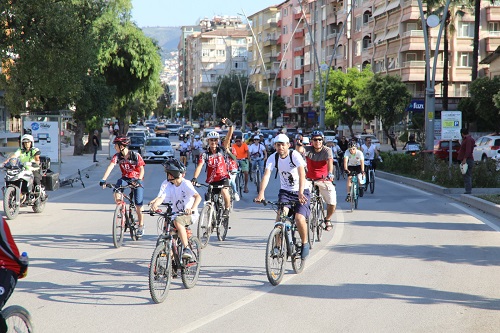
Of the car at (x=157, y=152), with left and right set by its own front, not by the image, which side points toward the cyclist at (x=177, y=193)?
front

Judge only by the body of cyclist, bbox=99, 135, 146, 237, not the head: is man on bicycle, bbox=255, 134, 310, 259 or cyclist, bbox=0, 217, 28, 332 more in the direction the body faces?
the cyclist

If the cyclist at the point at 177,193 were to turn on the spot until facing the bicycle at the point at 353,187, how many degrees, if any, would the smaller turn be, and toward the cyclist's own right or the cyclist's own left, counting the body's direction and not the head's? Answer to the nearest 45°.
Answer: approximately 180°

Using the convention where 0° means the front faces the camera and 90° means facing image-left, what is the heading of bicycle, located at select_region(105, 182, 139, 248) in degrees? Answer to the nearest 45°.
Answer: approximately 45°

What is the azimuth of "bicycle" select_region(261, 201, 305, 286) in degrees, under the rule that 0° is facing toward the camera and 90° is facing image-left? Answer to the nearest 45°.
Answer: approximately 45°

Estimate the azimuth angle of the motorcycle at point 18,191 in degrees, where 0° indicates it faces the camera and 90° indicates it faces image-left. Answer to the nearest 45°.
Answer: approximately 45°

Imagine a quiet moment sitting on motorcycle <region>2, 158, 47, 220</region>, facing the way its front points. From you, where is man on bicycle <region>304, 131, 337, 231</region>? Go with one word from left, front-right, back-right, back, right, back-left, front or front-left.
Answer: left

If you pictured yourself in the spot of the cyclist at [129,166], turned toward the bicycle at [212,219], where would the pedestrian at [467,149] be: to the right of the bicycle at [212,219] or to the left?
left

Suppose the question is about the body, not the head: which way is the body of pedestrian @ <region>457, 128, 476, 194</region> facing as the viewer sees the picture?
to the viewer's left

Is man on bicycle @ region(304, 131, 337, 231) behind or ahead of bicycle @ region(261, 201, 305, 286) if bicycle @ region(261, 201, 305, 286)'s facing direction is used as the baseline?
behind

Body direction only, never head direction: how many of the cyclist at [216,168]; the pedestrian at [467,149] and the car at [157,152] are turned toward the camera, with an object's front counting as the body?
2
